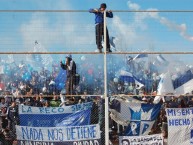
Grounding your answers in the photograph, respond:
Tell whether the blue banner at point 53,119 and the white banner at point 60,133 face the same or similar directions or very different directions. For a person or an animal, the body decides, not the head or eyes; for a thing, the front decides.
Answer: same or similar directions

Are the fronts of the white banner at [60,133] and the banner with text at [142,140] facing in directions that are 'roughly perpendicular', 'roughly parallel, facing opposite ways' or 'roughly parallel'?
roughly parallel

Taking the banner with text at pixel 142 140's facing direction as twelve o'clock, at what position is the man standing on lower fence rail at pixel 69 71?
The man standing on lower fence rail is roughly at 4 o'clock from the banner with text.

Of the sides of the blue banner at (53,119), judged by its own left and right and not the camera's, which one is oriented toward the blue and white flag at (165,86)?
left

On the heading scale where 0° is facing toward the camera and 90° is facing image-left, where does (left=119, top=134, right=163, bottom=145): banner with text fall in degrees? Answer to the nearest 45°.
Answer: approximately 0°

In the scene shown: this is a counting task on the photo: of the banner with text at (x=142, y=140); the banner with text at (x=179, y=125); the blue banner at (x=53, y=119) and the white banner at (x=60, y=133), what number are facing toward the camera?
4

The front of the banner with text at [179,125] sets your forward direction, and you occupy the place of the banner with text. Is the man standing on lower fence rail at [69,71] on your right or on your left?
on your right

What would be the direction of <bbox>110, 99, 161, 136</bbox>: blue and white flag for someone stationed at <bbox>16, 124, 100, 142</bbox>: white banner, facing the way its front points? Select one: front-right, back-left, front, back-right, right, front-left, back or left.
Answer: left

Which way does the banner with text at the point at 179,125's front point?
toward the camera

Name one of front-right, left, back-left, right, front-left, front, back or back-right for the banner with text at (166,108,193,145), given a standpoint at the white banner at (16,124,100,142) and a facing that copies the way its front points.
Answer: left

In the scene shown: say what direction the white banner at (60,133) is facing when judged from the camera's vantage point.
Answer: facing the viewer

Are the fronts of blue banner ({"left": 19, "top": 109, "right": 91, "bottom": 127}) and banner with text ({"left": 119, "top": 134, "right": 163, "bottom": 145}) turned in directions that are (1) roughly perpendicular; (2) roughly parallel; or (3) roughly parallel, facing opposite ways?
roughly parallel
